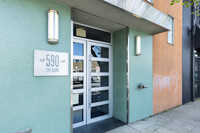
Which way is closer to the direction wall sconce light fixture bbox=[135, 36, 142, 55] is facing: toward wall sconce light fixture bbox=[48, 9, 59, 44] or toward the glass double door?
the wall sconce light fixture

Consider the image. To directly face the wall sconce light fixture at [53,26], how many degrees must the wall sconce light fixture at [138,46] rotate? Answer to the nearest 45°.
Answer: approximately 90° to its right

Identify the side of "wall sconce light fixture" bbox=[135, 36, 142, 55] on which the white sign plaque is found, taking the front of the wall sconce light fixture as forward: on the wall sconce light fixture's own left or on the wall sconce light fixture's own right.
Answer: on the wall sconce light fixture's own right

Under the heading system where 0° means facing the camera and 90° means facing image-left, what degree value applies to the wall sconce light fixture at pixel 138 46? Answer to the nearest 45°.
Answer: approximately 315°

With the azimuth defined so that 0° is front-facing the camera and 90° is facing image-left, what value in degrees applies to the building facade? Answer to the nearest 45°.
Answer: approximately 315°

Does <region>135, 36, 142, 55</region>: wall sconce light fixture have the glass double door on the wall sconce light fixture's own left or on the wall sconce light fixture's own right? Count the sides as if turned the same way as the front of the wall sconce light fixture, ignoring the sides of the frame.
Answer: on the wall sconce light fixture's own right

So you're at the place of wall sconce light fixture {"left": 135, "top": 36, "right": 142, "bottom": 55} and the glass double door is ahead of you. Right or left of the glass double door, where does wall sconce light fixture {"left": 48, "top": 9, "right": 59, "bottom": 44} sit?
left

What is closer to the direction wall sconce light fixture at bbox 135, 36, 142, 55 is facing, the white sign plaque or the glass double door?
the white sign plaque
